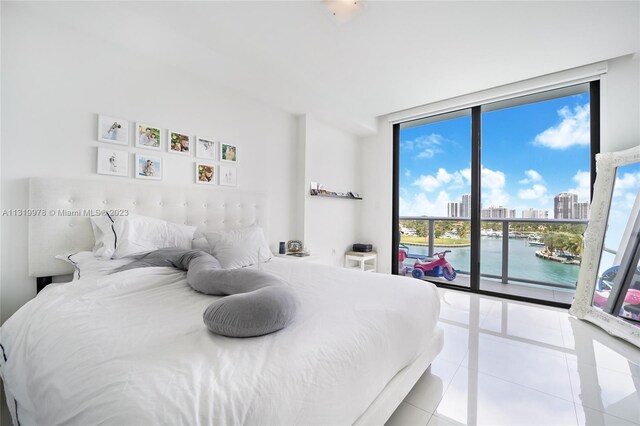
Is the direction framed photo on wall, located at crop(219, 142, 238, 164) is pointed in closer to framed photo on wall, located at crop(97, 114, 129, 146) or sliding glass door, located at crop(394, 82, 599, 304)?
the sliding glass door

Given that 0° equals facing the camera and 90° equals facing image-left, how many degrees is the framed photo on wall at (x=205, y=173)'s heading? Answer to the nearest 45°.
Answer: approximately 315°

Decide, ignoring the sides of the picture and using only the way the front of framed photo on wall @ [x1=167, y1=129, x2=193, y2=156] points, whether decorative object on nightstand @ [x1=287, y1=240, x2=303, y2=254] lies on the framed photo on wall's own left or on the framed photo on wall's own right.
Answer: on the framed photo on wall's own left
